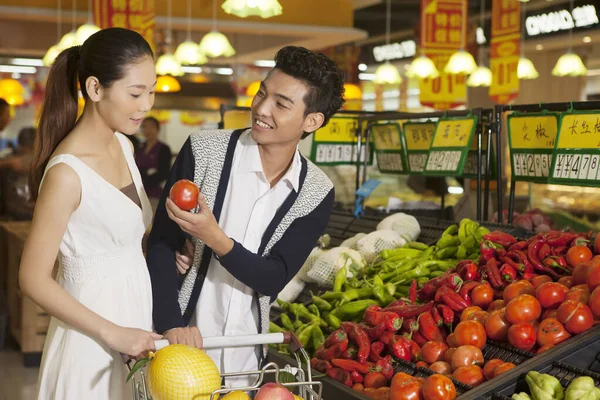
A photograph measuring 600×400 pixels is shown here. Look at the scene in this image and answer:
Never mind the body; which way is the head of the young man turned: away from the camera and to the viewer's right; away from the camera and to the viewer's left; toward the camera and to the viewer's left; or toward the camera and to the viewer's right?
toward the camera and to the viewer's left

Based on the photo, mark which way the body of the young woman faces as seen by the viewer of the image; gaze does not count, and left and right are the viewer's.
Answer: facing the viewer and to the right of the viewer

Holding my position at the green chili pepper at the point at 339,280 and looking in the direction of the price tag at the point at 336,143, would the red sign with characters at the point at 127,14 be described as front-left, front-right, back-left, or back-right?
front-left

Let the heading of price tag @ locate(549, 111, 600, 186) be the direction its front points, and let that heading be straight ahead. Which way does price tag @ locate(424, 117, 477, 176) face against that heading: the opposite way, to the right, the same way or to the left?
the same way

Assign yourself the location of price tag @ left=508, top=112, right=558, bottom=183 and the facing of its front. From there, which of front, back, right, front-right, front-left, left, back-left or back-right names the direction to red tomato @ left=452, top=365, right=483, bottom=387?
front

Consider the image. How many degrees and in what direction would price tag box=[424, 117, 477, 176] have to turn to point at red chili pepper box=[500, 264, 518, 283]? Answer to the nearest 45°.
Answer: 0° — it already faces it

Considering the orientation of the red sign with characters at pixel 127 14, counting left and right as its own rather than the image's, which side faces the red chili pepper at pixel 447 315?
front

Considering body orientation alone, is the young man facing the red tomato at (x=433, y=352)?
no

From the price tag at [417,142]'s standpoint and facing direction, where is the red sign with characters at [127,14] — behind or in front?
behind

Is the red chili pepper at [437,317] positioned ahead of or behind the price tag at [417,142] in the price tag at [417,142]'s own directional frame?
ahead

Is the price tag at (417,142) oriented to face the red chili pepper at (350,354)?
yes

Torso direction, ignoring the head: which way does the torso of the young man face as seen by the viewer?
toward the camera

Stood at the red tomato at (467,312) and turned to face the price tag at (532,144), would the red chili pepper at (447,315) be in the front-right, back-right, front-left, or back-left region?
back-left

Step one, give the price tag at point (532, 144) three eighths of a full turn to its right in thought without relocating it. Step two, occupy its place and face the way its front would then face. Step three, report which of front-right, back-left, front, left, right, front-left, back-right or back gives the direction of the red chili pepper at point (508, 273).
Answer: back-left

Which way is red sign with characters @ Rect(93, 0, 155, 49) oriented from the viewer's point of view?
toward the camera

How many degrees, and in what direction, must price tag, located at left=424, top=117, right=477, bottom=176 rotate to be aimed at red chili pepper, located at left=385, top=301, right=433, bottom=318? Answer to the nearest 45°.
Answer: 0° — it already faces it

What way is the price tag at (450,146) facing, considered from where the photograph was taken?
facing the viewer

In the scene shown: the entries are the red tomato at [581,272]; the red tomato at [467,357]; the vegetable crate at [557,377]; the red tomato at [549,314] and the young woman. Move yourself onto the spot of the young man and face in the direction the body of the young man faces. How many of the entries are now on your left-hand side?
4

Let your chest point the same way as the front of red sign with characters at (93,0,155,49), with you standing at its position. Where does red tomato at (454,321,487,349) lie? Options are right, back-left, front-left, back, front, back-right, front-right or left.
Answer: front
